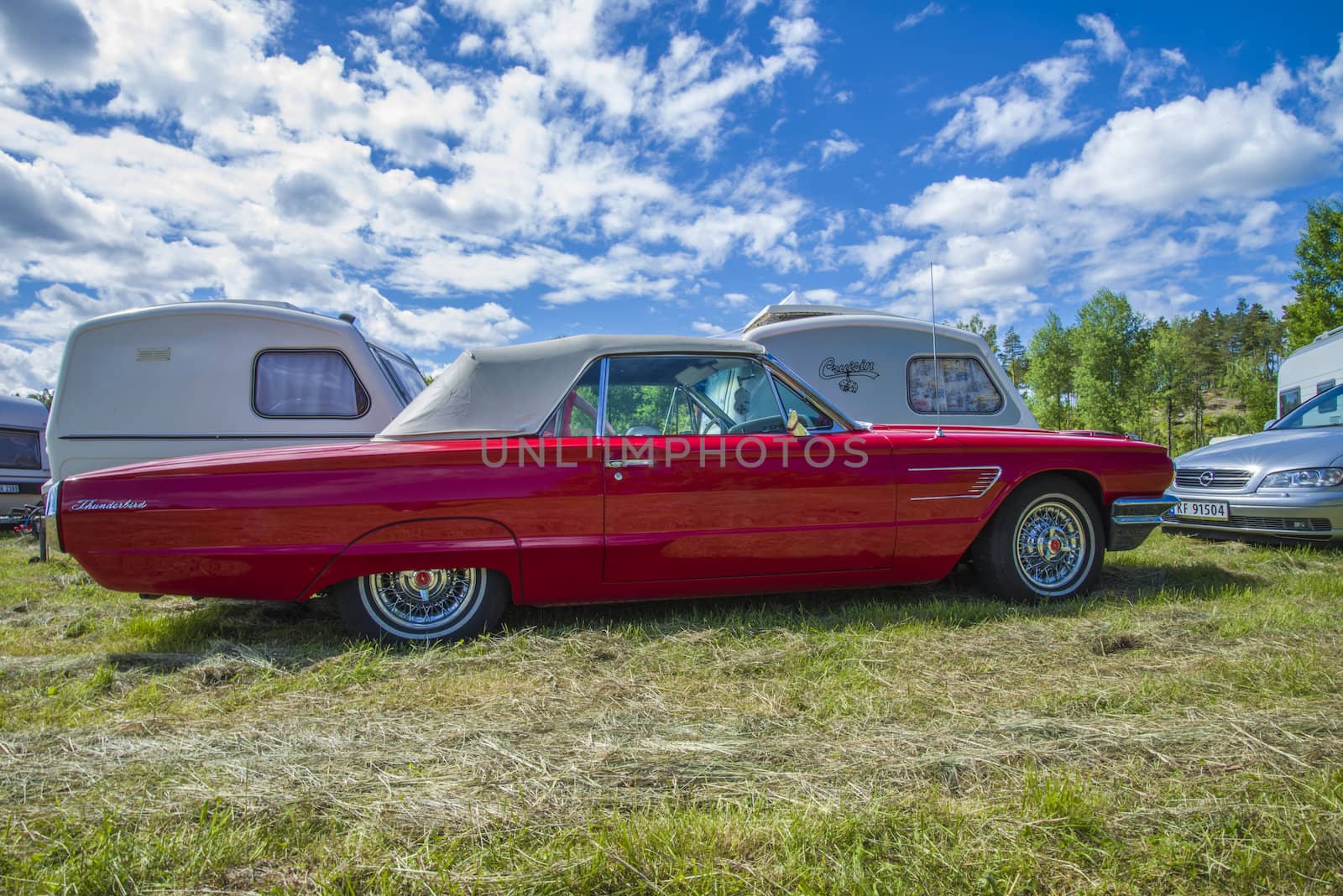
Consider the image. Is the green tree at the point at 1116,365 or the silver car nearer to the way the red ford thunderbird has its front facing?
the silver car

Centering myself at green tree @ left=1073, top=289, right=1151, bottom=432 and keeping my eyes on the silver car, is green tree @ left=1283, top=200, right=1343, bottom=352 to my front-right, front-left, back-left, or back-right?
front-left

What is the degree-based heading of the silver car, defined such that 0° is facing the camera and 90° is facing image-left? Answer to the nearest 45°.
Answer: approximately 45°

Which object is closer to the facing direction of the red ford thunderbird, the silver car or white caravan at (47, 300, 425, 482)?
the silver car

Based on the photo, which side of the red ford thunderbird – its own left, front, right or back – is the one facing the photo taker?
right
